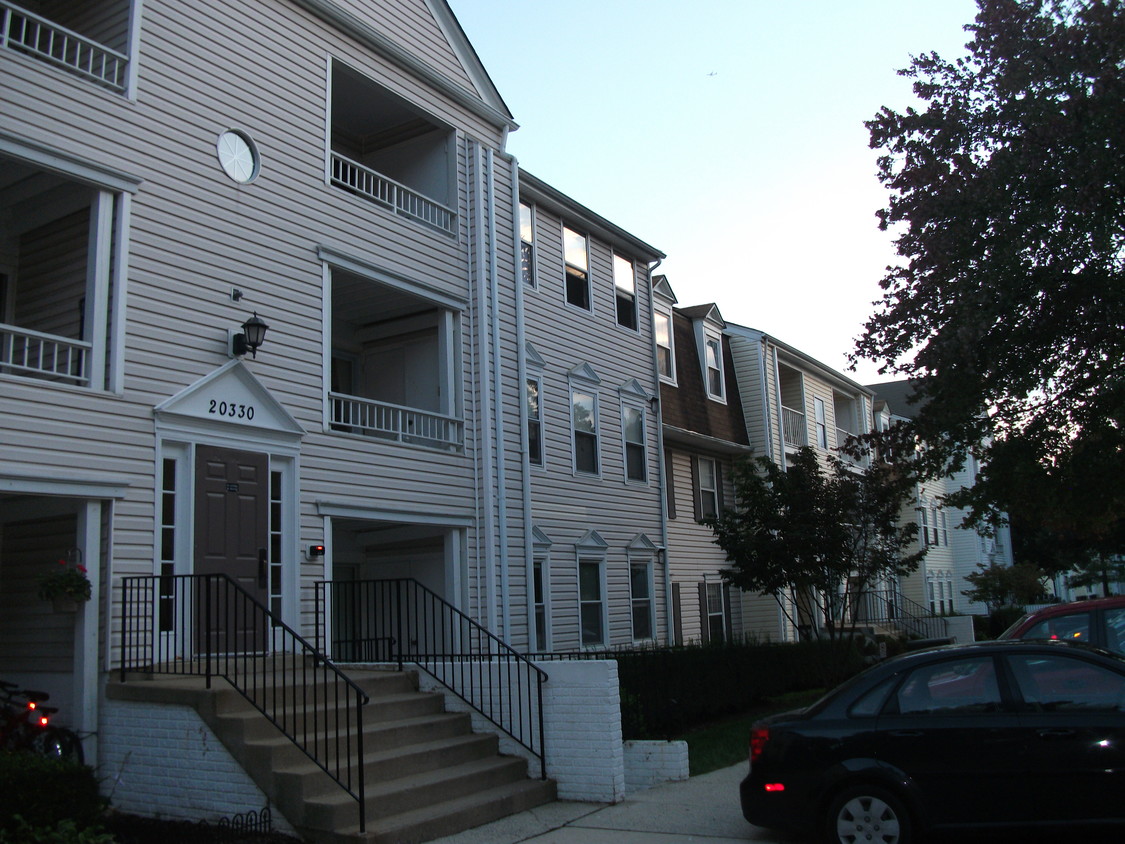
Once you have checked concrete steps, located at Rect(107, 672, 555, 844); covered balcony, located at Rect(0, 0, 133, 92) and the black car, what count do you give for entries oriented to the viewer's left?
0

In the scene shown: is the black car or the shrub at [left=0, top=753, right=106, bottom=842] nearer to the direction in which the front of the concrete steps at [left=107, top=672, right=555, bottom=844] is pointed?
the black car

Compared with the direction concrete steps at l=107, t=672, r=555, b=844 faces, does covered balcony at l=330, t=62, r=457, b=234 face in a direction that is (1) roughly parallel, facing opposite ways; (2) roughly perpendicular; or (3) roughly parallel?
roughly parallel

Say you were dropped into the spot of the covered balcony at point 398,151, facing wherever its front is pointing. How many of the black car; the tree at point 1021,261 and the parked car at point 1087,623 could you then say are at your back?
0

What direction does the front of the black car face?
to the viewer's right

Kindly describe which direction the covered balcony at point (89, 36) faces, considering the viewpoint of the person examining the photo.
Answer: facing the viewer and to the right of the viewer

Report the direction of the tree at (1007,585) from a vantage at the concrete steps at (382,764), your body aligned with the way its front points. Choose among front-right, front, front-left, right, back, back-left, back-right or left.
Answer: left

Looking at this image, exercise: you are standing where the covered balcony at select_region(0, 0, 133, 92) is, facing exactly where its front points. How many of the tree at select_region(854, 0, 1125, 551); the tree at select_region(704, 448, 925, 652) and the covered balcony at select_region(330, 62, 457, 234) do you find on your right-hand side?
0

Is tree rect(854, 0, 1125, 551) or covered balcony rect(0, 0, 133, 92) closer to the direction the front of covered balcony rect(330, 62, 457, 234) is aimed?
the tree

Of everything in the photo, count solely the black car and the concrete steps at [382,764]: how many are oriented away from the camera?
0

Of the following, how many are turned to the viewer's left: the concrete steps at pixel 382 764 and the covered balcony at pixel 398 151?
0

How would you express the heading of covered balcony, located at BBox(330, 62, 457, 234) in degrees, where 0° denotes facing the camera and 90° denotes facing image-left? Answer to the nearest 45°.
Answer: approximately 315°

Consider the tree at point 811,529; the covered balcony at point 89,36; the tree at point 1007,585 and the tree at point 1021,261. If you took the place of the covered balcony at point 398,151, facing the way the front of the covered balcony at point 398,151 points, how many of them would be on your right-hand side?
1

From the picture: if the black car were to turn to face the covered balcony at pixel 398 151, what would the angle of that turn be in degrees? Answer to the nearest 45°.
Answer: approximately 135° to its left

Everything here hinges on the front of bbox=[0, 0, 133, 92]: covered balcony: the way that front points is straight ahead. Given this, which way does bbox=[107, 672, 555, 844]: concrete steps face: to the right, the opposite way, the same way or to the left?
the same way

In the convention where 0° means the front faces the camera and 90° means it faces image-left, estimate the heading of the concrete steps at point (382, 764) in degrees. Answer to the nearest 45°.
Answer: approximately 315°
